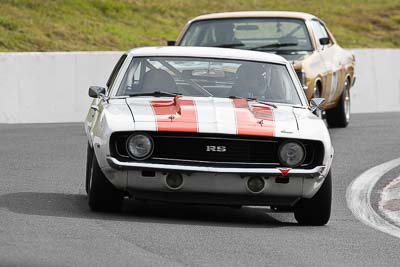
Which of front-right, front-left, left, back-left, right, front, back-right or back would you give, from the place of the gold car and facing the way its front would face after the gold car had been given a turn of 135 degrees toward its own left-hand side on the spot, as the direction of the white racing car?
right

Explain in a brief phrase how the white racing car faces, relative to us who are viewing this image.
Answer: facing the viewer

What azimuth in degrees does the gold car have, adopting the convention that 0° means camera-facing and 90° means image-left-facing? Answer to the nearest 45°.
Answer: approximately 45°
